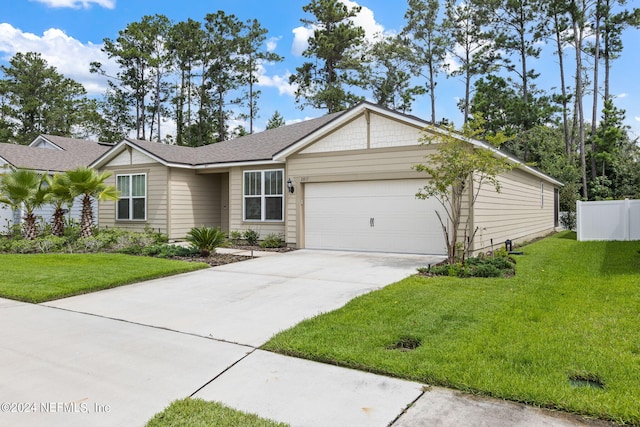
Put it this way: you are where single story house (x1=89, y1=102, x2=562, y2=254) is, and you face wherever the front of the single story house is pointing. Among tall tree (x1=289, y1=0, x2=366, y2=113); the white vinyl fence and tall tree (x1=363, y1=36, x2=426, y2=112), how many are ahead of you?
0

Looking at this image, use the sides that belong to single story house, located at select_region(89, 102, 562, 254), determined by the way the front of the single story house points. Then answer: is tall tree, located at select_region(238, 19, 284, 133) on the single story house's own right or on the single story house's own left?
on the single story house's own right

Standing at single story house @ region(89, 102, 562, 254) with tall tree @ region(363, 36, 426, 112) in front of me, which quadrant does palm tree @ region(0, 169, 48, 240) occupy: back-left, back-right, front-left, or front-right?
back-left

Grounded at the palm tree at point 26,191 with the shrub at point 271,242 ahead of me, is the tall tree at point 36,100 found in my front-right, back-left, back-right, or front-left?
back-left

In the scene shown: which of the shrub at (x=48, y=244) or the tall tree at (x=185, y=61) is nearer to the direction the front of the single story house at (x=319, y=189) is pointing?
the shrub

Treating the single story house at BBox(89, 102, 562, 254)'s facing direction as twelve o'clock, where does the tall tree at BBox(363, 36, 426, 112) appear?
The tall tree is roughly at 5 o'clock from the single story house.

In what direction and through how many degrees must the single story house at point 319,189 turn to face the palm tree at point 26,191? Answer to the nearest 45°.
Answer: approximately 45° to its right

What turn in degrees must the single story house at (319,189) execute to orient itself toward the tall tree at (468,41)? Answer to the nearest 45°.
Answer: approximately 180°

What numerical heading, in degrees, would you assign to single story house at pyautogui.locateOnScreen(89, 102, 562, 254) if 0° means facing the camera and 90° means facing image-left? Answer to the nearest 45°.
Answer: approximately 45°

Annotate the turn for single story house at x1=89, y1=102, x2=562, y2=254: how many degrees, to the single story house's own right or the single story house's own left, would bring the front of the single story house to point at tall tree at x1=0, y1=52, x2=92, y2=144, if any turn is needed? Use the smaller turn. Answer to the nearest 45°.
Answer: approximately 90° to the single story house's own right

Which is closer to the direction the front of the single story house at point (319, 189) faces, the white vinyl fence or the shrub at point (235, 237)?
the shrub

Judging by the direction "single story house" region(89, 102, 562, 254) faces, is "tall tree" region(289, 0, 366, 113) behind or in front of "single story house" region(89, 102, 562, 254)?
behind

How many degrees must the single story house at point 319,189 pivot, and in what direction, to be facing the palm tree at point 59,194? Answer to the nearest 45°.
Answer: approximately 45° to its right
